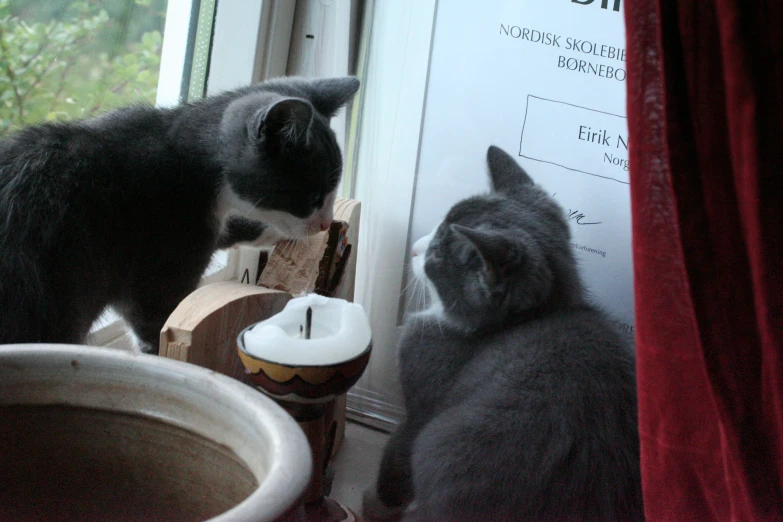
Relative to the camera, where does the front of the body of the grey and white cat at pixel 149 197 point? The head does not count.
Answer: to the viewer's right

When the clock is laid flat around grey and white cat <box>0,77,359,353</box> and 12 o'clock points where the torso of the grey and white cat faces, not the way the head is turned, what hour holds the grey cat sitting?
The grey cat sitting is roughly at 1 o'clock from the grey and white cat.

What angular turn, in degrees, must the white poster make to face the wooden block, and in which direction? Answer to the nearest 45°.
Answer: approximately 45° to its right

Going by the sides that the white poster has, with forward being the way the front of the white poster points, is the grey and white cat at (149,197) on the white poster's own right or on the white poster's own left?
on the white poster's own right

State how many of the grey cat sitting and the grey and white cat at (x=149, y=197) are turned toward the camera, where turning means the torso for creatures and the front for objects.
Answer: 0

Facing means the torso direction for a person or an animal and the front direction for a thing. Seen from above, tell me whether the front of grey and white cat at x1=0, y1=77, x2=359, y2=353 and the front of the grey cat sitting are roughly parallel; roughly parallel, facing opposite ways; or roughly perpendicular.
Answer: roughly perpendicular

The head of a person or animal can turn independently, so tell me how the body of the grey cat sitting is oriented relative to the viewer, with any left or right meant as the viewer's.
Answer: facing away from the viewer and to the left of the viewer

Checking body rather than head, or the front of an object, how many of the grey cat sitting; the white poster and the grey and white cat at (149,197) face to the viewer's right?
1

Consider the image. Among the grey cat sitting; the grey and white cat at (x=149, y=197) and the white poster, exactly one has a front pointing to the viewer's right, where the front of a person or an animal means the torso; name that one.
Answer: the grey and white cat
